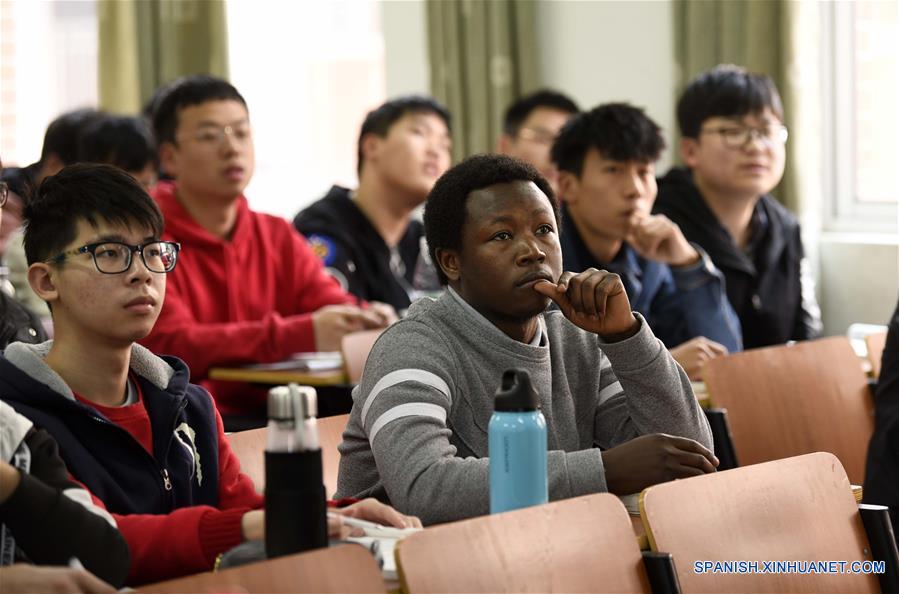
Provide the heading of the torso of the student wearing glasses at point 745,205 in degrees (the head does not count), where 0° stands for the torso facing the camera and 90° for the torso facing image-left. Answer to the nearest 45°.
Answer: approximately 315°

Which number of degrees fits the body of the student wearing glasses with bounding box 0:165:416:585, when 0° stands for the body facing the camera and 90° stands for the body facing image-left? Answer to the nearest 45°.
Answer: approximately 315°

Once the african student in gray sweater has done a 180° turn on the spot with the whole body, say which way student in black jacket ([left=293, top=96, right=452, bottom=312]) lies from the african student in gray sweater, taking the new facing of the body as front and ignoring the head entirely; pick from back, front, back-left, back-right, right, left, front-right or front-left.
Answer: front-right

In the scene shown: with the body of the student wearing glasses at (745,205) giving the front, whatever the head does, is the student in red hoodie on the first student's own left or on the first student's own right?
on the first student's own right

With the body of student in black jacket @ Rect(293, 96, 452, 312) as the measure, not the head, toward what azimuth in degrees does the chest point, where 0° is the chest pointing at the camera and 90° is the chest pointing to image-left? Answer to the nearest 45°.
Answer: approximately 315°

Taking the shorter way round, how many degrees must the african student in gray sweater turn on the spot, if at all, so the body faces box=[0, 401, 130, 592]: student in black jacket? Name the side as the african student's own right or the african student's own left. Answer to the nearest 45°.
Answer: approximately 90° to the african student's own right

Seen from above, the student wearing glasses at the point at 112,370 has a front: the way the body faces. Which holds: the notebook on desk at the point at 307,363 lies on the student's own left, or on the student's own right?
on the student's own left
